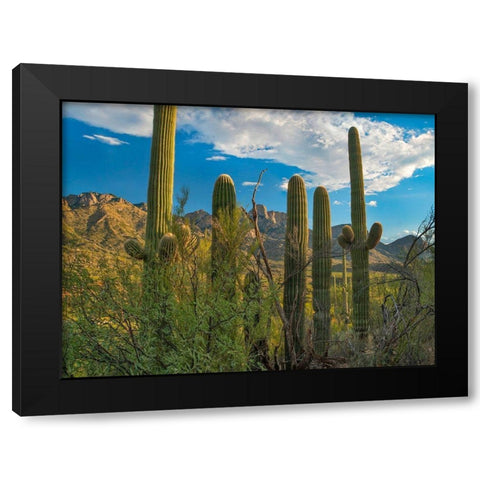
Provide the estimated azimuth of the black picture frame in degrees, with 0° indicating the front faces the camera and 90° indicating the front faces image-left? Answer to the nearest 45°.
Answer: approximately 315°
